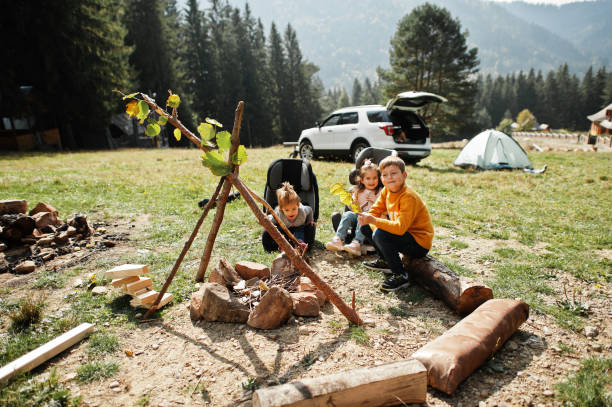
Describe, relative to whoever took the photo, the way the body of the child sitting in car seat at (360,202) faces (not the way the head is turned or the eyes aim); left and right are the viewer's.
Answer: facing the viewer and to the left of the viewer

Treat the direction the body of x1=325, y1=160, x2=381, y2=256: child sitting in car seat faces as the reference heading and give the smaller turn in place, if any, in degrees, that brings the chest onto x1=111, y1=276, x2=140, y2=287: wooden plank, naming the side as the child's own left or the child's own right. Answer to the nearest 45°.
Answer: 0° — they already face it

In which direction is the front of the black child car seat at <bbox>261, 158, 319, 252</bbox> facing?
toward the camera

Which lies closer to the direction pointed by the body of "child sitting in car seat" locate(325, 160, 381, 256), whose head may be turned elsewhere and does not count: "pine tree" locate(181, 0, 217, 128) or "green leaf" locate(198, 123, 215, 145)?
the green leaf

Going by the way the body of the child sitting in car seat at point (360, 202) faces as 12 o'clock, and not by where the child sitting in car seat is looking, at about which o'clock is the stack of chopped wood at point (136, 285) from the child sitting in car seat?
The stack of chopped wood is roughly at 12 o'clock from the child sitting in car seat.

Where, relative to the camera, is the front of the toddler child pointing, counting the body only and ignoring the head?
toward the camera

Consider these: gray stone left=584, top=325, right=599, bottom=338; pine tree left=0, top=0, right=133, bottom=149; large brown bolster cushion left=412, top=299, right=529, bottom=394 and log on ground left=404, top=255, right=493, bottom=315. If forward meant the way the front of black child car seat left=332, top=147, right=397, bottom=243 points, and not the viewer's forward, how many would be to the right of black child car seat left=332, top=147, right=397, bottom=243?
1

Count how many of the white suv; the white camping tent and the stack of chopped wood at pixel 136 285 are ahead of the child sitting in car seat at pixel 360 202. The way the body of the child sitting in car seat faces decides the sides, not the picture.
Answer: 1

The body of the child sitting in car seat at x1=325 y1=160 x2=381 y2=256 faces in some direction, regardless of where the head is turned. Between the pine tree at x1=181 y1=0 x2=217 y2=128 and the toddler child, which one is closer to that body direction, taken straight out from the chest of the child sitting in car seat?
the toddler child

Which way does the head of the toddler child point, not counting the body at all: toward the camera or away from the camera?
toward the camera

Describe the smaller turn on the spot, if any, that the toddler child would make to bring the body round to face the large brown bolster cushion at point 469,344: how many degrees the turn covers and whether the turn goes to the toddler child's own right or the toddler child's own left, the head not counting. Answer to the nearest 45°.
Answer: approximately 45° to the toddler child's own left

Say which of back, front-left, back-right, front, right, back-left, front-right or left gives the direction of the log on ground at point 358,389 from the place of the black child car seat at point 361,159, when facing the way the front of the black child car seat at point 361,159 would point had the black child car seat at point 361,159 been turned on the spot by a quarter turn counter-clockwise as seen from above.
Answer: front-right

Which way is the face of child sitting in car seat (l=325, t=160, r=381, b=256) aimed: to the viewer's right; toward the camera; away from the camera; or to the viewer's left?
toward the camera

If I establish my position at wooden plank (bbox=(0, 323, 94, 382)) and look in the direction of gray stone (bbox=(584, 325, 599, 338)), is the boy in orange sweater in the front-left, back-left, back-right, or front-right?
front-left

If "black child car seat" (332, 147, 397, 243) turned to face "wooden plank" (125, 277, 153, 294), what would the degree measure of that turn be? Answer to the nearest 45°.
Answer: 0° — it already faces it

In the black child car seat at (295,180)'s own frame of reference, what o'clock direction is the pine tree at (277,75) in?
The pine tree is roughly at 6 o'clock from the black child car seat.

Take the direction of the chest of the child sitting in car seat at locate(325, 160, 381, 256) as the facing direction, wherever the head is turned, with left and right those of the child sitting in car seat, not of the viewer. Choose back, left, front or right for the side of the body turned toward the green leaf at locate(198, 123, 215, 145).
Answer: front

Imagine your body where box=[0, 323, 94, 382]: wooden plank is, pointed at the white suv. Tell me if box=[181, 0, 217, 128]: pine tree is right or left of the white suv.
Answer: left
